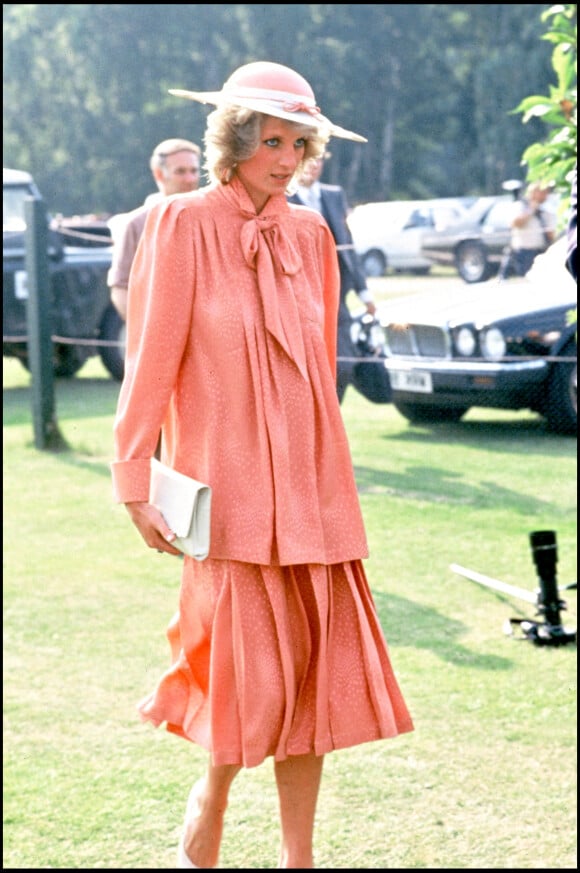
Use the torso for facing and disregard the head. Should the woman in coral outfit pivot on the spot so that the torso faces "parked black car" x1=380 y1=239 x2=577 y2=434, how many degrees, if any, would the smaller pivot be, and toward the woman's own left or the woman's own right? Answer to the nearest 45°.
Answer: approximately 135° to the woman's own left

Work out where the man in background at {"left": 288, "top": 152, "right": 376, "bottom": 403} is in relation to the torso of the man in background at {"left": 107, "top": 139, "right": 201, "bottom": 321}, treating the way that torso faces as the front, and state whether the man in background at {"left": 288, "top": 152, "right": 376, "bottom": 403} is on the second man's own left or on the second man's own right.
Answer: on the second man's own left

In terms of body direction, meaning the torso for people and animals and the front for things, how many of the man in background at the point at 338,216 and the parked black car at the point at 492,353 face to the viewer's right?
0

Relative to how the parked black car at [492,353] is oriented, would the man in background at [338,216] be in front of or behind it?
in front

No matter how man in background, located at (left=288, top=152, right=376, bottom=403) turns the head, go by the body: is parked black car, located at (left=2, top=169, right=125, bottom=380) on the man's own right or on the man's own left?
on the man's own right

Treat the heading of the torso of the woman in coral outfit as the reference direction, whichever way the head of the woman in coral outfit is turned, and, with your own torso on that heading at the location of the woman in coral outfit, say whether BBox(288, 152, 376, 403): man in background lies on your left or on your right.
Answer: on your left

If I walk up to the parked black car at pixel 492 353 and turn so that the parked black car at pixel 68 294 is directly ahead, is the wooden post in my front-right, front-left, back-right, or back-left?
front-left

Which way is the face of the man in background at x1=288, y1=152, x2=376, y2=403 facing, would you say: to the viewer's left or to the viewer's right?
to the viewer's left

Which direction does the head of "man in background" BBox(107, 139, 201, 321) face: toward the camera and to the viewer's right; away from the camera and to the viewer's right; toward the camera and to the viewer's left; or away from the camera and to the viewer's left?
toward the camera and to the viewer's right

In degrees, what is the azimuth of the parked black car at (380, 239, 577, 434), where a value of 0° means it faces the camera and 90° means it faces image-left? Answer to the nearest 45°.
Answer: approximately 45°
